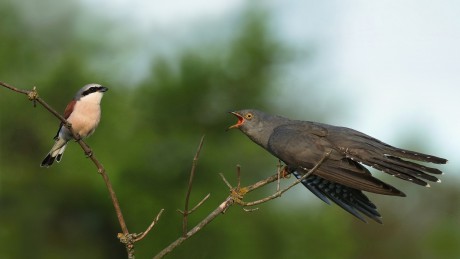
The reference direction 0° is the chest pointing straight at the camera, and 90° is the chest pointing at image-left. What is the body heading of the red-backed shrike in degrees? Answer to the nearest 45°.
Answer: approximately 315°
